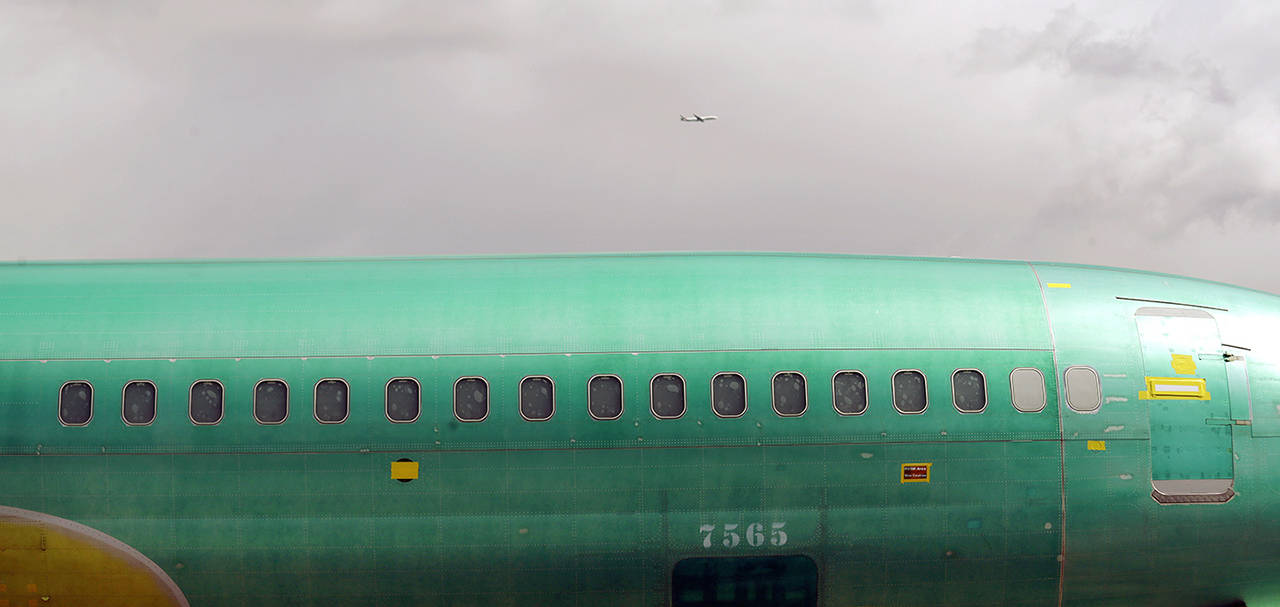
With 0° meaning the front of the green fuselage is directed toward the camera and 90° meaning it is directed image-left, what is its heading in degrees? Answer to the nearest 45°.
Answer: approximately 270°
